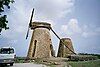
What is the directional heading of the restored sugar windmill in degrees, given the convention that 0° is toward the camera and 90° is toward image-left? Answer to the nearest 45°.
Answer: approximately 90°
